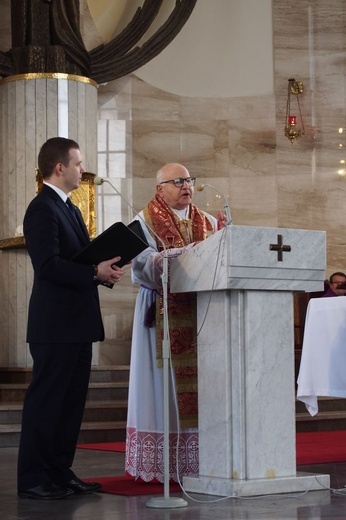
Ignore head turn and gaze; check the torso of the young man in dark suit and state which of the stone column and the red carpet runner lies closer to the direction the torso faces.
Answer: the red carpet runner

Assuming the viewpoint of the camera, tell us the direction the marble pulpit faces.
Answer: facing the viewer and to the right of the viewer

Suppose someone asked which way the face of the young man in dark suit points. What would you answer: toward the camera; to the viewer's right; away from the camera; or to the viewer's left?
to the viewer's right

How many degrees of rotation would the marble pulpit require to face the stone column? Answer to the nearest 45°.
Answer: approximately 180°

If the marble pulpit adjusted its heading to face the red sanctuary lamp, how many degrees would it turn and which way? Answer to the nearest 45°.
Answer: approximately 135° to its left

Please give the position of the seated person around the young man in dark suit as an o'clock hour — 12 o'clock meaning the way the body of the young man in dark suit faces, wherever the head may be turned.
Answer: The seated person is roughly at 10 o'clock from the young man in dark suit.

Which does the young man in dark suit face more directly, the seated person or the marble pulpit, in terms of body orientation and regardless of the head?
the marble pulpit

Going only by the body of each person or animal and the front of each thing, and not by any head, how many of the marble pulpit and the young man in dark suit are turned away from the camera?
0

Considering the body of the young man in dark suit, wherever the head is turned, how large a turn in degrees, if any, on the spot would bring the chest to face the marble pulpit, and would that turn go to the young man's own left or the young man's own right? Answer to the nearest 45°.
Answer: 0° — they already face it

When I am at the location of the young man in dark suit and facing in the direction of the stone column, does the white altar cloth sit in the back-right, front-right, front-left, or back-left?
front-right

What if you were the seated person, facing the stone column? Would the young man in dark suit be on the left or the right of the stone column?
left

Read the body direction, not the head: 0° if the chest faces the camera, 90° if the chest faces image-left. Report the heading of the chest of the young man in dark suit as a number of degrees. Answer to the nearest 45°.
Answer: approximately 270°

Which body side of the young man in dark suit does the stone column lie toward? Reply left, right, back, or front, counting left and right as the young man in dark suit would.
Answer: left
